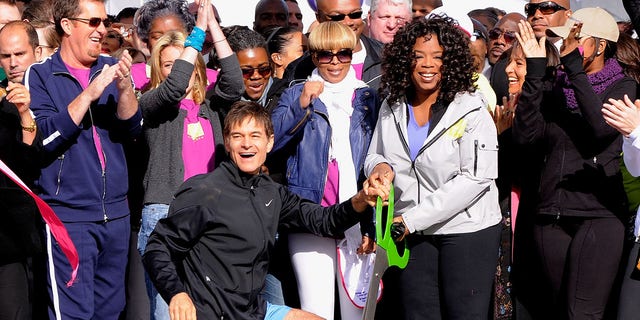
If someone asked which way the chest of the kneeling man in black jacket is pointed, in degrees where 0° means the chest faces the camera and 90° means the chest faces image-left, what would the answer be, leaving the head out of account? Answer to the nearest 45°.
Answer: approximately 315°

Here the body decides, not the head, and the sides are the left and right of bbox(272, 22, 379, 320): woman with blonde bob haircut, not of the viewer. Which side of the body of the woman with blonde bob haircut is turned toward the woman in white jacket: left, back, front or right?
left

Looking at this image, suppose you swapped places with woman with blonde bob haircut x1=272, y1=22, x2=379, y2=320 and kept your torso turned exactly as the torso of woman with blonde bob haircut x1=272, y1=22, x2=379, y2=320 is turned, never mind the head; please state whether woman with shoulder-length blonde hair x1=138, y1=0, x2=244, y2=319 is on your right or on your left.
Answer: on your right

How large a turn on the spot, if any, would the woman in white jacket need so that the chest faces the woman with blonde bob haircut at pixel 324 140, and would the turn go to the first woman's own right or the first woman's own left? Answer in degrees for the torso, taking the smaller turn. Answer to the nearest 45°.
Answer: approximately 45° to the first woman's own right

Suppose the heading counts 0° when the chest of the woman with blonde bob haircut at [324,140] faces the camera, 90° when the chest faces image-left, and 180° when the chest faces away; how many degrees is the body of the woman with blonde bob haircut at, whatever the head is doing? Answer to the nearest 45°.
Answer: approximately 0°
